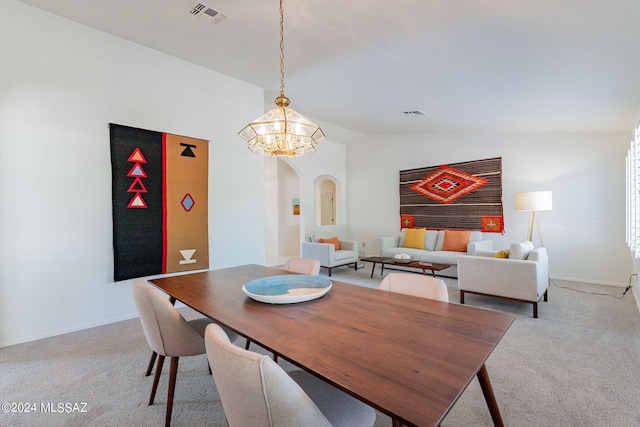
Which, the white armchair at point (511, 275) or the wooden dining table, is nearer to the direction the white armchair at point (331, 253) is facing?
the white armchair

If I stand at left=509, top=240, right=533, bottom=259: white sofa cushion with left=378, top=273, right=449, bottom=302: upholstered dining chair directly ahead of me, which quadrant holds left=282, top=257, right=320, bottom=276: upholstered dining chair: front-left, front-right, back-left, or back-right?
front-right

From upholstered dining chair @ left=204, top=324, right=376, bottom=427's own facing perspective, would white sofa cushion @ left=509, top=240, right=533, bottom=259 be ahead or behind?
ahead

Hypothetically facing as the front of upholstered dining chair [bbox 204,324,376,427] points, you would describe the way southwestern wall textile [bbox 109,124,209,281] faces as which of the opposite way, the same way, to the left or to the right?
to the right

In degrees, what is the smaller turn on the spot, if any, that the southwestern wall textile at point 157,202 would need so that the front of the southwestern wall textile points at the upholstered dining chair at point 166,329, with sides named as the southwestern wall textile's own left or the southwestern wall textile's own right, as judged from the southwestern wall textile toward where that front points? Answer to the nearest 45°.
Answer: approximately 45° to the southwestern wall textile's own right

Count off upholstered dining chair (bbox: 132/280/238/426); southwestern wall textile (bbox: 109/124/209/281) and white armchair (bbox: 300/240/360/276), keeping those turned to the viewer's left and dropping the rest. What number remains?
0

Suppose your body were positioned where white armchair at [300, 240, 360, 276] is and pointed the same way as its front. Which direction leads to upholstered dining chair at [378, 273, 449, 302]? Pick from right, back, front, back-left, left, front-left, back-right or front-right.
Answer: front-right

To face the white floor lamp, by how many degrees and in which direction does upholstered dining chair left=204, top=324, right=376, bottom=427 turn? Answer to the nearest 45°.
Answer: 0° — it already faces it

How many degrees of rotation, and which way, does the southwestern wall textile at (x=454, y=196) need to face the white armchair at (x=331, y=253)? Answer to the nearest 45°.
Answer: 0° — it already faces it

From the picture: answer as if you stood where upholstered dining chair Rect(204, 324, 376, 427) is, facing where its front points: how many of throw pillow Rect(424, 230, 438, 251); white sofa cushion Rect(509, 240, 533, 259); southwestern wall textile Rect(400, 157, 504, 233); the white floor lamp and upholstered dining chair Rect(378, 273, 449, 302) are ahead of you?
5

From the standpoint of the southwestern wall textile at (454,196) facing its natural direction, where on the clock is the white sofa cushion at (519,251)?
The white sofa cushion is roughly at 10 o'clock from the southwestern wall textile.

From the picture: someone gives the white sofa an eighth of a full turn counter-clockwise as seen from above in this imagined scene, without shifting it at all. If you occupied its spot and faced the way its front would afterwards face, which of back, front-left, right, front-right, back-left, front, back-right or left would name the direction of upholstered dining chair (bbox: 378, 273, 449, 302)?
front

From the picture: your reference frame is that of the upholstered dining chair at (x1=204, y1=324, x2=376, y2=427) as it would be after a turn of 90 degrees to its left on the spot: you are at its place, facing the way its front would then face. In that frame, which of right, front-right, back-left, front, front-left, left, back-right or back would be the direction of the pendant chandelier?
front-right

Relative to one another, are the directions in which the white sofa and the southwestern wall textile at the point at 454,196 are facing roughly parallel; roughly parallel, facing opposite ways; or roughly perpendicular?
roughly parallel

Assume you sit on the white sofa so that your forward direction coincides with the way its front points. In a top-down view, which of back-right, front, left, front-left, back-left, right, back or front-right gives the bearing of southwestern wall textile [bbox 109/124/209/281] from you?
front

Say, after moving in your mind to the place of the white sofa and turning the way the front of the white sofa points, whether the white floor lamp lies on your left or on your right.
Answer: on your left

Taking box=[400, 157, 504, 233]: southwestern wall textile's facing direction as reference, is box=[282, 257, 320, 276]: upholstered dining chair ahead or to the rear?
ahead
